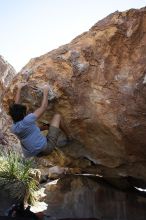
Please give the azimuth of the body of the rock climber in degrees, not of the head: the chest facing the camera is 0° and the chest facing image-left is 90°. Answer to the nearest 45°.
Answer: approximately 225°

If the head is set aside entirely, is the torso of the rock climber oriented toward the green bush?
no
